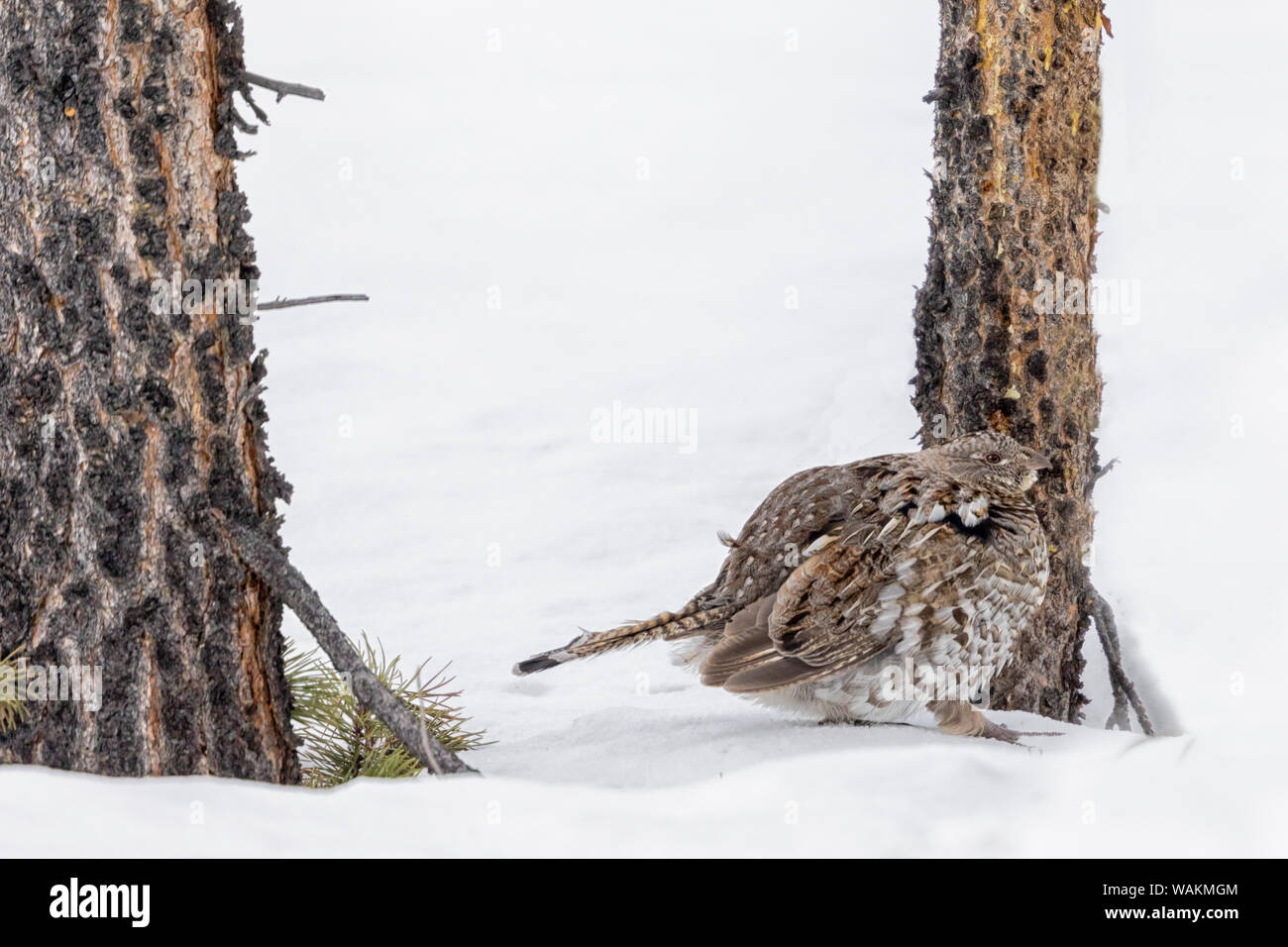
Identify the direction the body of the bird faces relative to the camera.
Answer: to the viewer's right

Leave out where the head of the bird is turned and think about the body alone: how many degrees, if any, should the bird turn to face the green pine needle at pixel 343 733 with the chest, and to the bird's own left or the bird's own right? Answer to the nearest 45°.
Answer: approximately 180°

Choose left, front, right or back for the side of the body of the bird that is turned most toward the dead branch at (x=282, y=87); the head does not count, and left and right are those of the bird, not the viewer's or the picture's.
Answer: back

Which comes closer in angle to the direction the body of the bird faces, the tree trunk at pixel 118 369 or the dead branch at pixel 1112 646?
the dead branch
